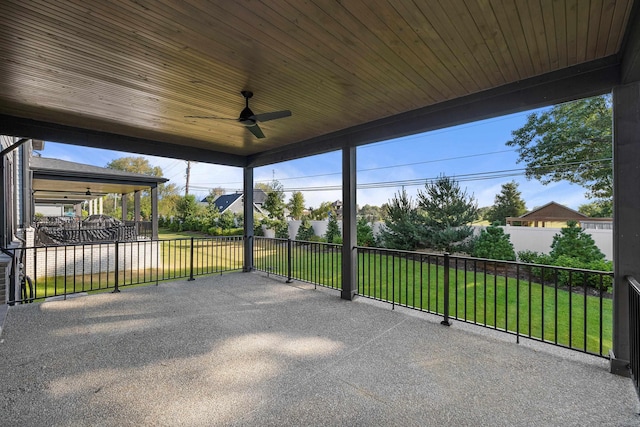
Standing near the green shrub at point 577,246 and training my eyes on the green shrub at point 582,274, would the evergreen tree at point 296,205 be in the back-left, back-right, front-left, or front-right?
back-right

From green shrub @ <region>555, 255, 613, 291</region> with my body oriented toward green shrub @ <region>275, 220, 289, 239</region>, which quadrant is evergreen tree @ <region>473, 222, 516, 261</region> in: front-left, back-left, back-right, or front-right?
front-right

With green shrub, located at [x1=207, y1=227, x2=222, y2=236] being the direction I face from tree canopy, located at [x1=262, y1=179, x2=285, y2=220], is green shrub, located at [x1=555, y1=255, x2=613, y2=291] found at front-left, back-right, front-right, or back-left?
back-left

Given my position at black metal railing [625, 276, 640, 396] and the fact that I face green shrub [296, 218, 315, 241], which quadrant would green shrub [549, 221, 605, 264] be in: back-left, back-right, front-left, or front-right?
front-right
